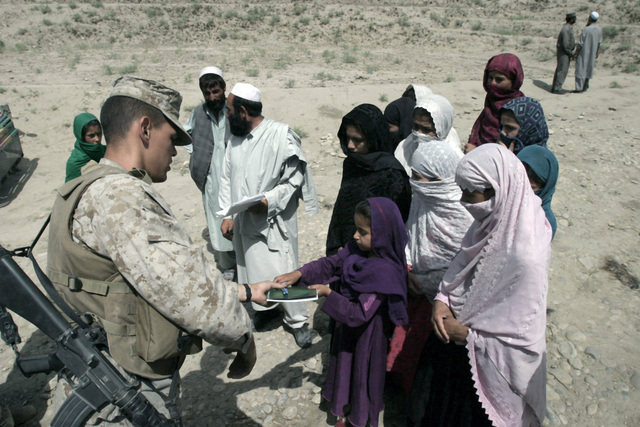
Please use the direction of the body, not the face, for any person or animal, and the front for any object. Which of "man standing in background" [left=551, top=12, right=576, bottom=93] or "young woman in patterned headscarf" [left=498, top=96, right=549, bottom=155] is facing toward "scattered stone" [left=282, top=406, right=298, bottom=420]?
the young woman in patterned headscarf

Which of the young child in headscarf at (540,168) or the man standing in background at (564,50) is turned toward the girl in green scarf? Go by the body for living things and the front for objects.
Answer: the young child in headscarf

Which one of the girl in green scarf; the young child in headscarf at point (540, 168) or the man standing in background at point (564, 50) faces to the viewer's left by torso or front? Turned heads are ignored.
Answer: the young child in headscarf

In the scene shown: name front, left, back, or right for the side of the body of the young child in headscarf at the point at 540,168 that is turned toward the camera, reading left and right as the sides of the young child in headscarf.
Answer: left

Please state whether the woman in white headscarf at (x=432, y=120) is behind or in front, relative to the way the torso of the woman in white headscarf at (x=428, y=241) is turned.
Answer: behind

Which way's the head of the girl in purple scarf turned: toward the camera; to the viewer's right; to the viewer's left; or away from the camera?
to the viewer's left

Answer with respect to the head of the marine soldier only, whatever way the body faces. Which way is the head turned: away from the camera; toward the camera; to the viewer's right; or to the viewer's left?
to the viewer's right

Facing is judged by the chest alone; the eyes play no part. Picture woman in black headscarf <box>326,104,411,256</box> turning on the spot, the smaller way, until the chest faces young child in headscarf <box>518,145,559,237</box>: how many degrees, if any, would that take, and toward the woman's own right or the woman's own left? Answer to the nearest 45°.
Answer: approximately 135° to the woman's own left
